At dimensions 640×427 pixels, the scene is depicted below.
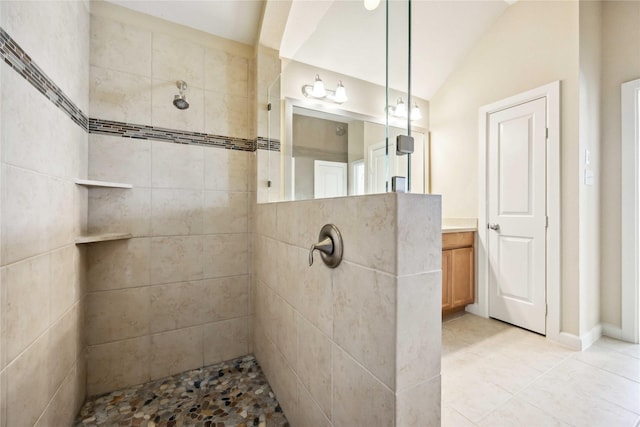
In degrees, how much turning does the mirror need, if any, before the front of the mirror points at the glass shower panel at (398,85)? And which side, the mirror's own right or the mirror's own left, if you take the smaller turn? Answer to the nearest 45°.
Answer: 0° — it already faces it

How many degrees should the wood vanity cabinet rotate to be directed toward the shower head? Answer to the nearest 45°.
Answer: approximately 90° to its right

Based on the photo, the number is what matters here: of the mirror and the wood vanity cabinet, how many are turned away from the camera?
0

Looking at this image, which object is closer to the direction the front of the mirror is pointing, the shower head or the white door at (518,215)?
the white door

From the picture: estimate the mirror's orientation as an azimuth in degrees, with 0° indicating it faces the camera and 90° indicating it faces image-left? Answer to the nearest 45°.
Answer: approximately 315°

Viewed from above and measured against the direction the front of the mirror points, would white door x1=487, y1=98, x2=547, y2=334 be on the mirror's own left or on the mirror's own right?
on the mirror's own left

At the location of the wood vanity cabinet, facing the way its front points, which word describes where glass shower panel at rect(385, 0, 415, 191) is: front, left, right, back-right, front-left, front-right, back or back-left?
front-right
